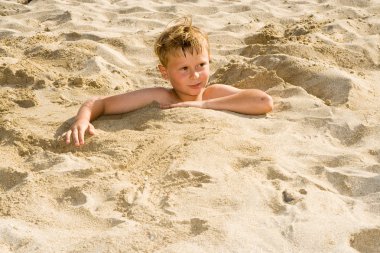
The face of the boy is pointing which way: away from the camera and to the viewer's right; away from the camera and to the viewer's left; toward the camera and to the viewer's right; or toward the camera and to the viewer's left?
toward the camera and to the viewer's right

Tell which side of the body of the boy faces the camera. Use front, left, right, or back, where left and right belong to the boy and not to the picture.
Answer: front
